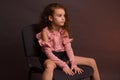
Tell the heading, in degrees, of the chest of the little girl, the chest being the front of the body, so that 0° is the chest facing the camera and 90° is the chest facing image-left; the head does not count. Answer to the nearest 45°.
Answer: approximately 315°

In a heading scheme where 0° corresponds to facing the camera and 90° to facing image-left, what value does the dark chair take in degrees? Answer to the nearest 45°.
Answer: approximately 315°
